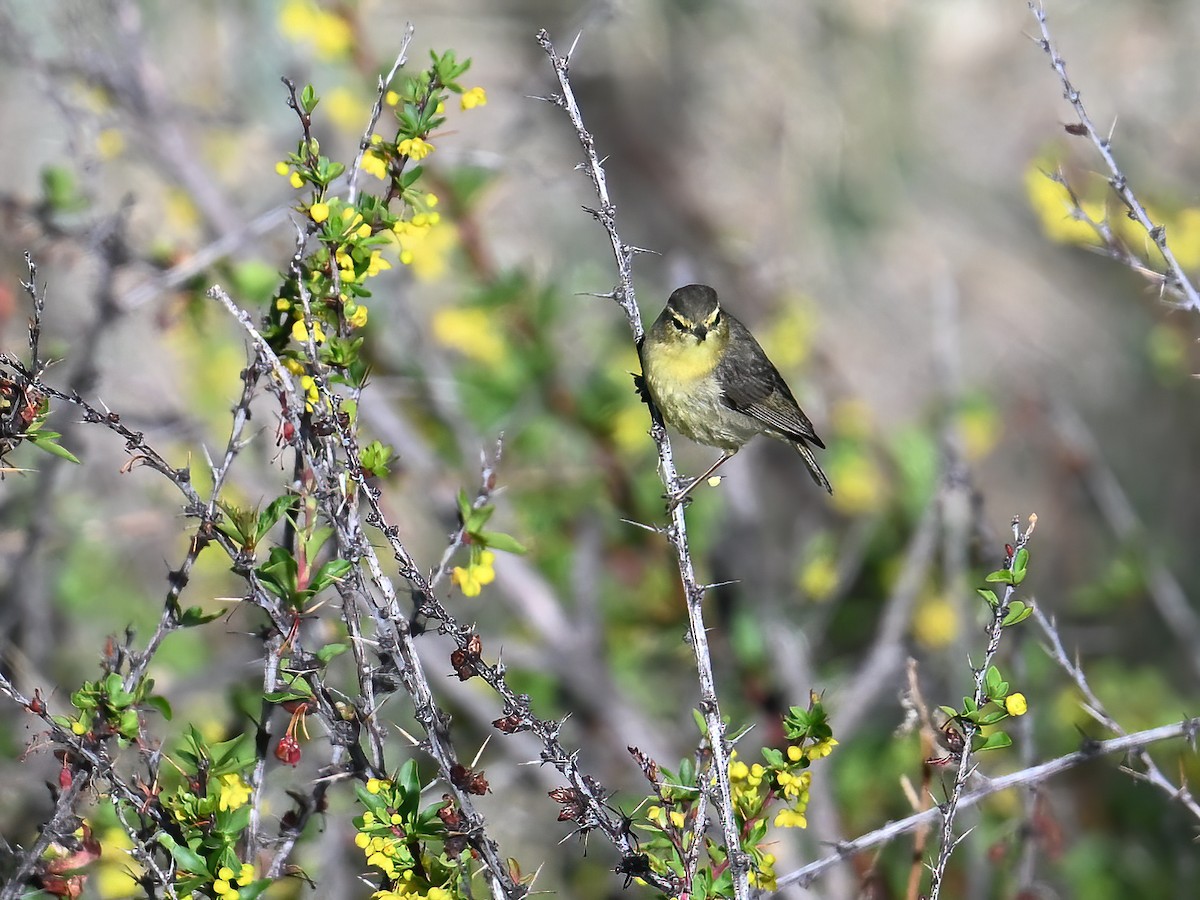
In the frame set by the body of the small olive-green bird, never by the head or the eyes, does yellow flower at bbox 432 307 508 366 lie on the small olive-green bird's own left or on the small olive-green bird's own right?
on the small olive-green bird's own right

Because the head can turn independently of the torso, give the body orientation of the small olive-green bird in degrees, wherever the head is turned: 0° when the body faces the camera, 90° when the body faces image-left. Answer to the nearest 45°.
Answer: approximately 45°

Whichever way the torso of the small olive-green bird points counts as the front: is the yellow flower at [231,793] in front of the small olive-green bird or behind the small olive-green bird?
in front
